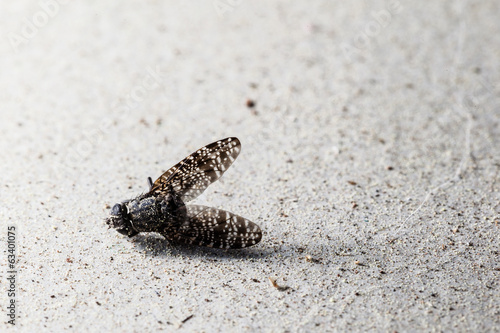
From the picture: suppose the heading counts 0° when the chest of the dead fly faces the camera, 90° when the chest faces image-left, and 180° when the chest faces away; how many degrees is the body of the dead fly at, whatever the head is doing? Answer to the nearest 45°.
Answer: approximately 90°
